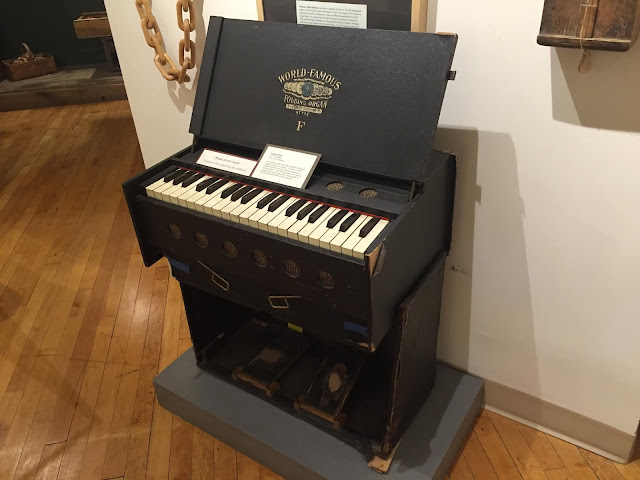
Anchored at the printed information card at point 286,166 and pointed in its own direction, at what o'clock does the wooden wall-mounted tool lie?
The wooden wall-mounted tool is roughly at 8 o'clock from the printed information card.

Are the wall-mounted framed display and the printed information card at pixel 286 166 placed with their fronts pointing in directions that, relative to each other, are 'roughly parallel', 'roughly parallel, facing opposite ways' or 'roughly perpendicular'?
roughly parallel

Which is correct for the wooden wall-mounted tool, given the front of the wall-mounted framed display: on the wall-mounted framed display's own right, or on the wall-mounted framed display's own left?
on the wall-mounted framed display's own left

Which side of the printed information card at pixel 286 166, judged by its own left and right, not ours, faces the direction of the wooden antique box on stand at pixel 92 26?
right

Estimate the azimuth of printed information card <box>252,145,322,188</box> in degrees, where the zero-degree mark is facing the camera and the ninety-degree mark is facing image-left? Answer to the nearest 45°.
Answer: approximately 45°

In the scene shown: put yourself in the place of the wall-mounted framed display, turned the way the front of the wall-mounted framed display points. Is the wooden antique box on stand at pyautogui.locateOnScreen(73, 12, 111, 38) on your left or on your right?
on your right

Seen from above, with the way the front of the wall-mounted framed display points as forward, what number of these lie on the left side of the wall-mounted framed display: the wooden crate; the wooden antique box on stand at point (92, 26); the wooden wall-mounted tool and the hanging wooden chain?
1

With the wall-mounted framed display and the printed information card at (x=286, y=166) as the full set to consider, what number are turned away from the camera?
0
